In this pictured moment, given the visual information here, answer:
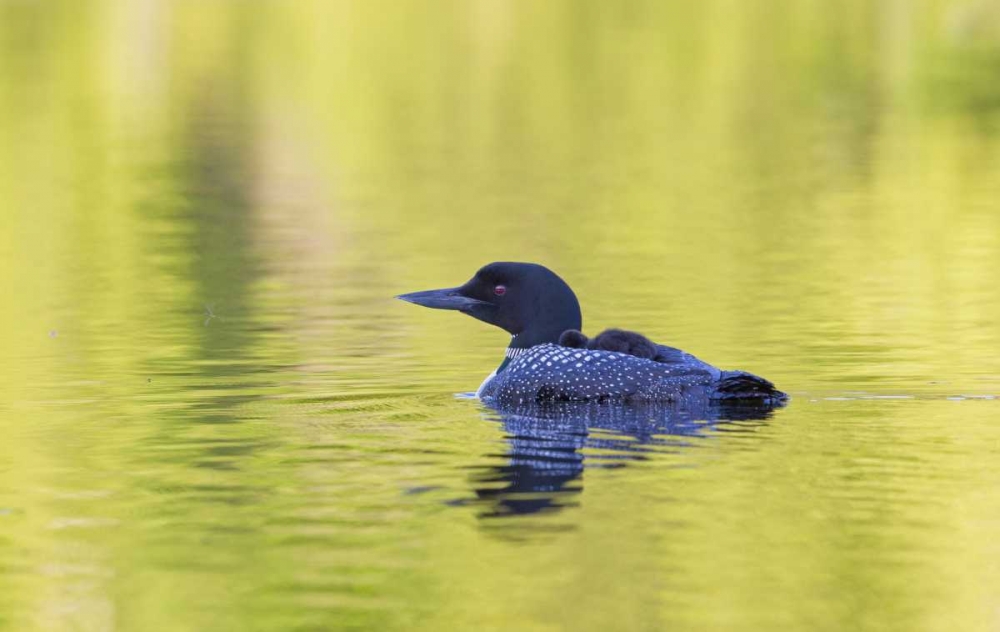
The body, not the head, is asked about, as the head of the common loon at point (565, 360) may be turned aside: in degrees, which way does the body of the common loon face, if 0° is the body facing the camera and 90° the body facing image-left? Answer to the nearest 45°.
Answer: approximately 90°

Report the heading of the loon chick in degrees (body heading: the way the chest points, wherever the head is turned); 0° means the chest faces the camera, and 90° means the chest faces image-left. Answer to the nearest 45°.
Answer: approximately 90°
